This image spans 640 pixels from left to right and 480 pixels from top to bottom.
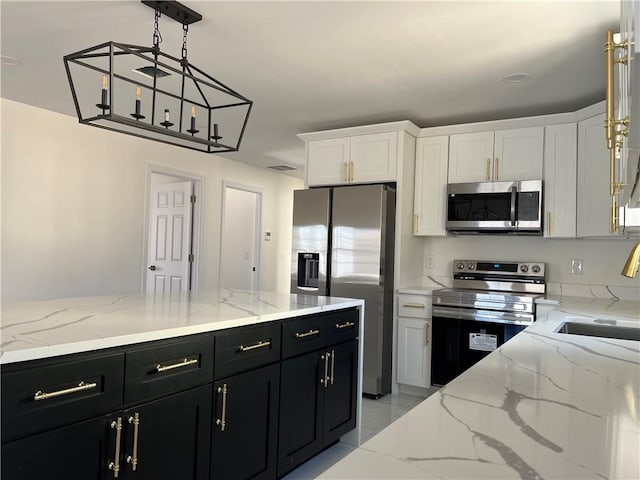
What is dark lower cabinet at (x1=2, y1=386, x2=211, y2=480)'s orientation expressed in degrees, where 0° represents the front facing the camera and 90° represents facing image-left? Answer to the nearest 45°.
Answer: approximately 315°

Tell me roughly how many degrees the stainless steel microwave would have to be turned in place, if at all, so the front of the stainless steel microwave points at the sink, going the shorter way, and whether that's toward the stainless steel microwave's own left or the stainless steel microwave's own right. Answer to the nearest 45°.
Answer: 0° — it already faces it

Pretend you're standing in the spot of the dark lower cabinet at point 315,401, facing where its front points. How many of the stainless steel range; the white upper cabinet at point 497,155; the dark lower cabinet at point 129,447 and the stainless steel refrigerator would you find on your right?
1

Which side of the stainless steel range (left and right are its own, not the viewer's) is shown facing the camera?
front

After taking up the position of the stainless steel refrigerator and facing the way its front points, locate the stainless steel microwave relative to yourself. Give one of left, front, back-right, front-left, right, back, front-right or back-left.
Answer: back-left

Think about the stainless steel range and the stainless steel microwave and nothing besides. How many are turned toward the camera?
2

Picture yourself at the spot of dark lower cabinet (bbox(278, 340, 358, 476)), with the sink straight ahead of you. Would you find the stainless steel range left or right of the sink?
left

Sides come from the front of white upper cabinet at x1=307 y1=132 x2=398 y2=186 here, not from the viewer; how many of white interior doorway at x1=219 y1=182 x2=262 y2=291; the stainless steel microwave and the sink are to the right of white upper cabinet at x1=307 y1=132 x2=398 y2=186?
1

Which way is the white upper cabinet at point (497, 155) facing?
toward the camera

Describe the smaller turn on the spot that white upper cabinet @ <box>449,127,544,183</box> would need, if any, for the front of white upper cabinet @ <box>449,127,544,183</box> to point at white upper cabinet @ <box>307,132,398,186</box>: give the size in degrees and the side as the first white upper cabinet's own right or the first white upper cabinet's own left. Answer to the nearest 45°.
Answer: approximately 90° to the first white upper cabinet's own right
